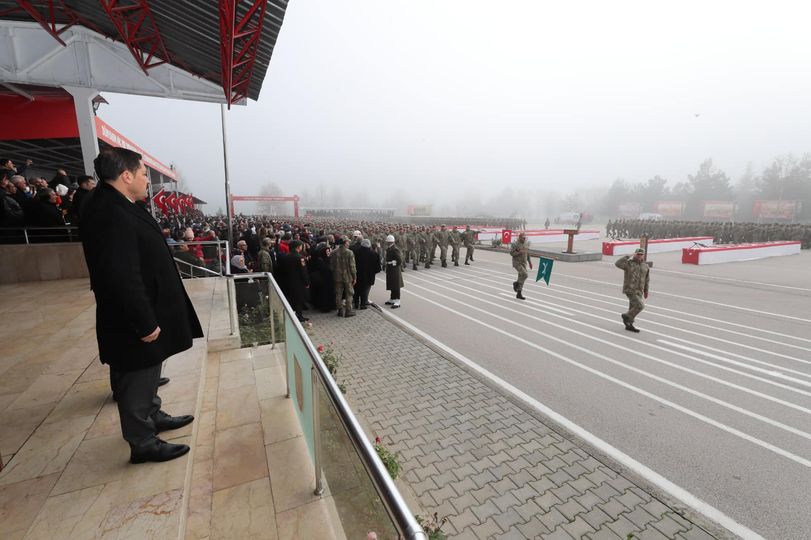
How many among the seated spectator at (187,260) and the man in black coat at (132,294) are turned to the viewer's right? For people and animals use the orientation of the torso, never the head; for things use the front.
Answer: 2

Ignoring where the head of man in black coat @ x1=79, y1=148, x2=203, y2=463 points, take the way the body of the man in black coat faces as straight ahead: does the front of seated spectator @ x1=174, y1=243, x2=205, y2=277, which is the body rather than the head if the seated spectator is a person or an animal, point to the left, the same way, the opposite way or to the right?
the same way

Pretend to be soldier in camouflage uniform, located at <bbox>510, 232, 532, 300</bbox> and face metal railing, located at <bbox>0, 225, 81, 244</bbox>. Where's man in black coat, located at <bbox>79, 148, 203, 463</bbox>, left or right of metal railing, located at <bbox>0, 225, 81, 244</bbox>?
left

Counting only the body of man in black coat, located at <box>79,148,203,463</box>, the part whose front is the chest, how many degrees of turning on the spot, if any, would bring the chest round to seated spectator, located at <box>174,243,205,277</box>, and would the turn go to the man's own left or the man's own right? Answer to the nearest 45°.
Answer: approximately 90° to the man's own left

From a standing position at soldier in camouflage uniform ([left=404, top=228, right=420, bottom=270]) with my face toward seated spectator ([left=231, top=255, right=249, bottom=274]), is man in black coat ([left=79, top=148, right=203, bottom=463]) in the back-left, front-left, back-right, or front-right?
front-left

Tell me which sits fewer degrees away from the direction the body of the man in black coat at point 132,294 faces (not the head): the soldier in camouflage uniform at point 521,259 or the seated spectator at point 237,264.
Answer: the soldier in camouflage uniform

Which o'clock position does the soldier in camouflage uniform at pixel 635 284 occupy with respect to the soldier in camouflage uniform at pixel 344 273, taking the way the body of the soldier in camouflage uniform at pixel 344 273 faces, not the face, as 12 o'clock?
the soldier in camouflage uniform at pixel 635 284 is roughly at 2 o'clock from the soldier in camouflage uniform at pixel 344 273.

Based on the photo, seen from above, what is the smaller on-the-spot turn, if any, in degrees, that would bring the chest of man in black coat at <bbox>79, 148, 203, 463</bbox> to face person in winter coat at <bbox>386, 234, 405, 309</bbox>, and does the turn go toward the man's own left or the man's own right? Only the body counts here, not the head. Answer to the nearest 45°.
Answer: approximately 45° to the man's own left

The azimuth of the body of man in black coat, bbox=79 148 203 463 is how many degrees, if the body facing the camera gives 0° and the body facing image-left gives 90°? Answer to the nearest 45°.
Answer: approximately 270°

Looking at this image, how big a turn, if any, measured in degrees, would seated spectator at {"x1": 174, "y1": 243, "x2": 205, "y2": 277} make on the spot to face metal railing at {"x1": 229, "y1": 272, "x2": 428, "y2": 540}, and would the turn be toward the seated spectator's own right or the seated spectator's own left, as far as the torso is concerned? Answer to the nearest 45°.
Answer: approximately 90° to the seated spectator's own right

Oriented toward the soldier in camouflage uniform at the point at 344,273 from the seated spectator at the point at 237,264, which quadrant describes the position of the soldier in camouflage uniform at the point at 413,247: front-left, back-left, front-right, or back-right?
front-left

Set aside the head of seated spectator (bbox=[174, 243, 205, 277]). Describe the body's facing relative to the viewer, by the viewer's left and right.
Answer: facing to the right of the viewer

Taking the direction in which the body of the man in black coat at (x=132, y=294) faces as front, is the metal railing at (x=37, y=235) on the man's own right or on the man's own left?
on the man's own left
